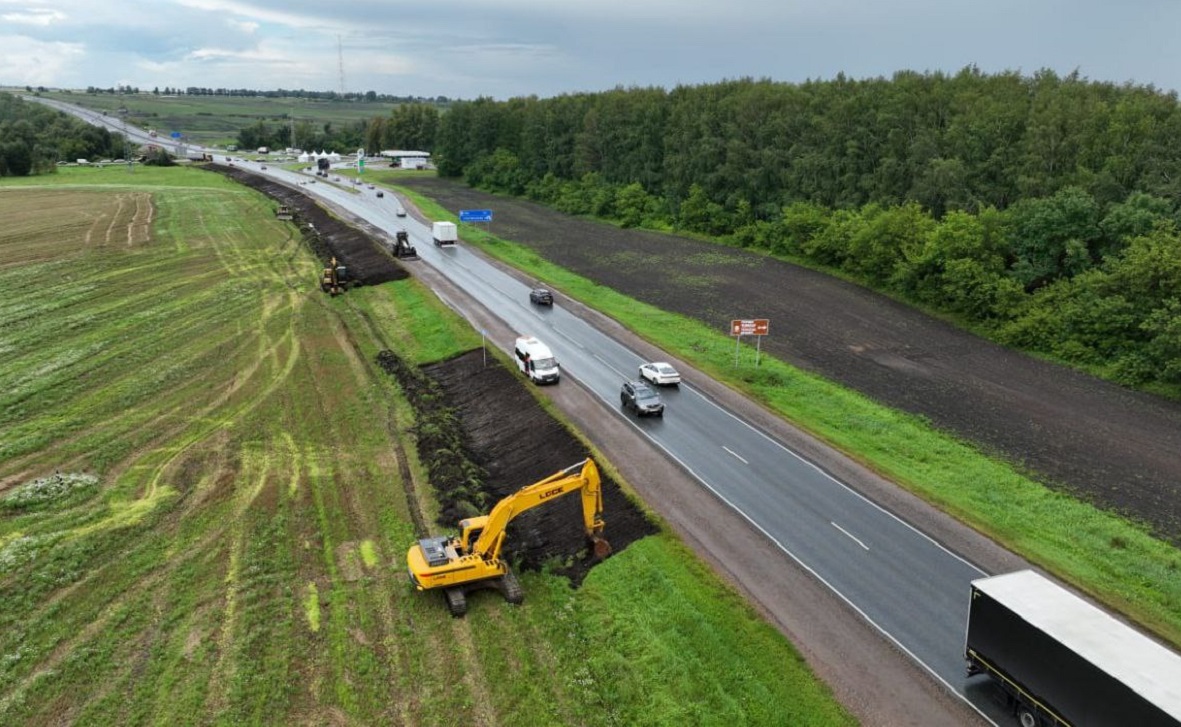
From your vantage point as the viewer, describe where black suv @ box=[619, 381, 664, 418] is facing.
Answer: facing the viewer and to the right of the viewer

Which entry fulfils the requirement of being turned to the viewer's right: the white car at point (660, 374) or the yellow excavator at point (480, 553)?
the yellow excavator

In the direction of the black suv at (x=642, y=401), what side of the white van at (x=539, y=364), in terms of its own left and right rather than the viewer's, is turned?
front

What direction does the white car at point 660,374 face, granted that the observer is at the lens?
facing away from the viewer and to the left of the viewer

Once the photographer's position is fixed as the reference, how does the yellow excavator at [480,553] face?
facing to the right of the viewer

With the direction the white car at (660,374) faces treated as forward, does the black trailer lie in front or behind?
behind

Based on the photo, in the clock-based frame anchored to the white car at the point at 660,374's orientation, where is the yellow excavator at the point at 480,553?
The yellow excavator is roughly at 8 o'clock from the white car.

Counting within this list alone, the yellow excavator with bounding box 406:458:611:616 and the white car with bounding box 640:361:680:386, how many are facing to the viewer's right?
1

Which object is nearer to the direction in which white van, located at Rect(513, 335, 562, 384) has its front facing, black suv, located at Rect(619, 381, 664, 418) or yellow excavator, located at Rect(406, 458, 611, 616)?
the black suv

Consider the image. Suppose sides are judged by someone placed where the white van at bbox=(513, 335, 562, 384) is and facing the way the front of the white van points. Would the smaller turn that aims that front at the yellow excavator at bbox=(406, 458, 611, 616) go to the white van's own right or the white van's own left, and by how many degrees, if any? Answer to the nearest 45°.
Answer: approximately 45° to the white van's own right
